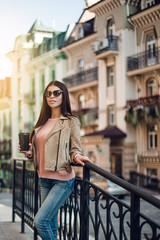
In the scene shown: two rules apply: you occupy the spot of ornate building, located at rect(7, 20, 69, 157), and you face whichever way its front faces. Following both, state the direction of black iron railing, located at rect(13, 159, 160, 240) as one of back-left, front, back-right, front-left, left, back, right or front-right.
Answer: front-left

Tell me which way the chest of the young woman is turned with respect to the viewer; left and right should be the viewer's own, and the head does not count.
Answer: facing the viewer and to the left of the viewer

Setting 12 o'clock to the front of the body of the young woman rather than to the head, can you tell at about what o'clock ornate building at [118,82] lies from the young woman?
The ornate building is roughly at 5 o'clock from the young woman.

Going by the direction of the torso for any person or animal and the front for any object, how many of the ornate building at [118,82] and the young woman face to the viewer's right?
0

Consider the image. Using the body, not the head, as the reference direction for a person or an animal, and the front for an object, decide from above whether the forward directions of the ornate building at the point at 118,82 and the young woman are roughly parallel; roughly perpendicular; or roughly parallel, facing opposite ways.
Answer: roughly parallel

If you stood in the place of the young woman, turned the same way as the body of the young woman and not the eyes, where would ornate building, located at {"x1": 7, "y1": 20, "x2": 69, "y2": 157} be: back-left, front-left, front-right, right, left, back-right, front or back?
back-right

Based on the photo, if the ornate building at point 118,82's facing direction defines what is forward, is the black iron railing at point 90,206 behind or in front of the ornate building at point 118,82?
in front
